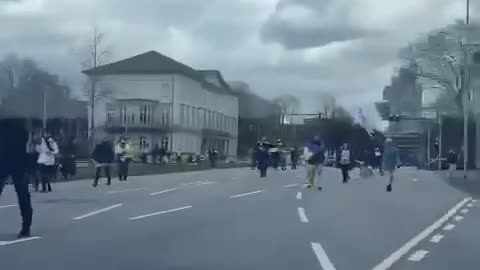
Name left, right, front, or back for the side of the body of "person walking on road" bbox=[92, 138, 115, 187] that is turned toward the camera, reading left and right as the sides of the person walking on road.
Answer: back

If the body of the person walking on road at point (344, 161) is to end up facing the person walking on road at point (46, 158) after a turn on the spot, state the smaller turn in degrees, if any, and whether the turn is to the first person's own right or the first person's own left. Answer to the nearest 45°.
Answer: approximately 45° to the first person's own right

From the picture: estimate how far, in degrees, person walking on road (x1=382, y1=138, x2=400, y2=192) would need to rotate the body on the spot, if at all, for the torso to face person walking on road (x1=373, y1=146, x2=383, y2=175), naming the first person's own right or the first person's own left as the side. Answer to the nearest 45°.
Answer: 0° — they already face them
